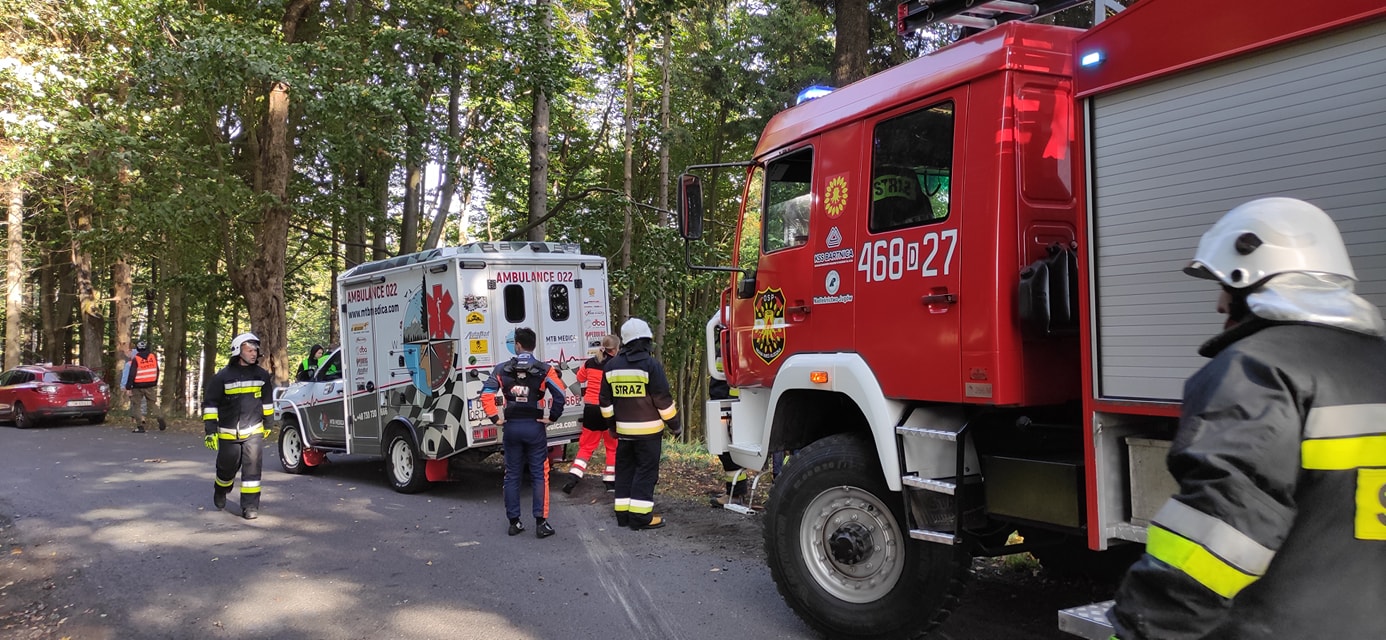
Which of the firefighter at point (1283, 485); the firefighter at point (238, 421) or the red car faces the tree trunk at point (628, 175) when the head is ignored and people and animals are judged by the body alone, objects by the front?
the firefighter at point (1283, 485)

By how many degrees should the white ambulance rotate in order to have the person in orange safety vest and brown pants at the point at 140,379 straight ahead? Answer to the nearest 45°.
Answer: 0° — it already faces them

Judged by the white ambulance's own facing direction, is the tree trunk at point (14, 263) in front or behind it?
in front

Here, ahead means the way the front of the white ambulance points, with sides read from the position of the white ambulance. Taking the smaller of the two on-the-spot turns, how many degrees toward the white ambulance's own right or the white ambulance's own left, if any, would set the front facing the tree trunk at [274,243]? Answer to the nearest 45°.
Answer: approximately 45° to the white ambulance's own right

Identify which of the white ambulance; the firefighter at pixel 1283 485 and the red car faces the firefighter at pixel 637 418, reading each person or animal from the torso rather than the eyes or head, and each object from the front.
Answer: the firefighter at pixel 1283 485

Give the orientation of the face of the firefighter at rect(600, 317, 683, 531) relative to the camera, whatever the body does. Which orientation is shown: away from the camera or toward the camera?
away from the camera

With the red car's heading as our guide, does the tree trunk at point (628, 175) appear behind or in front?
behind

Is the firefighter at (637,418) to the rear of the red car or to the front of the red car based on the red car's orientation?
to the rear

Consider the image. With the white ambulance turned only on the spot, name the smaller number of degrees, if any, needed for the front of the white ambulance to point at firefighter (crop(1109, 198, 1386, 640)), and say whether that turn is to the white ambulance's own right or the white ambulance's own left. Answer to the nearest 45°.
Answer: approximately 135° to the white ambulance's own left

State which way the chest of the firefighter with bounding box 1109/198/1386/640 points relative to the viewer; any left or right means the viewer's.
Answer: facing away from the viewer and to the left of the viewer

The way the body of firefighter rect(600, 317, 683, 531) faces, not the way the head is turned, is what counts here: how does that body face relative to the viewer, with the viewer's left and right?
facing away from the viewer and to the right of the viewer

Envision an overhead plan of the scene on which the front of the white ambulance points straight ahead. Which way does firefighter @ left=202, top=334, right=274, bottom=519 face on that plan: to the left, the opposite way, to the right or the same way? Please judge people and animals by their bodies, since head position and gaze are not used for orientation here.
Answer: the opposite way

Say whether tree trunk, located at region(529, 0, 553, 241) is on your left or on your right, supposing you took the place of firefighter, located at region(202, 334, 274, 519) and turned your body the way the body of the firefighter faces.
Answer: on your left

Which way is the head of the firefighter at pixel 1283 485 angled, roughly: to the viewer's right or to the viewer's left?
to the viewer's left
